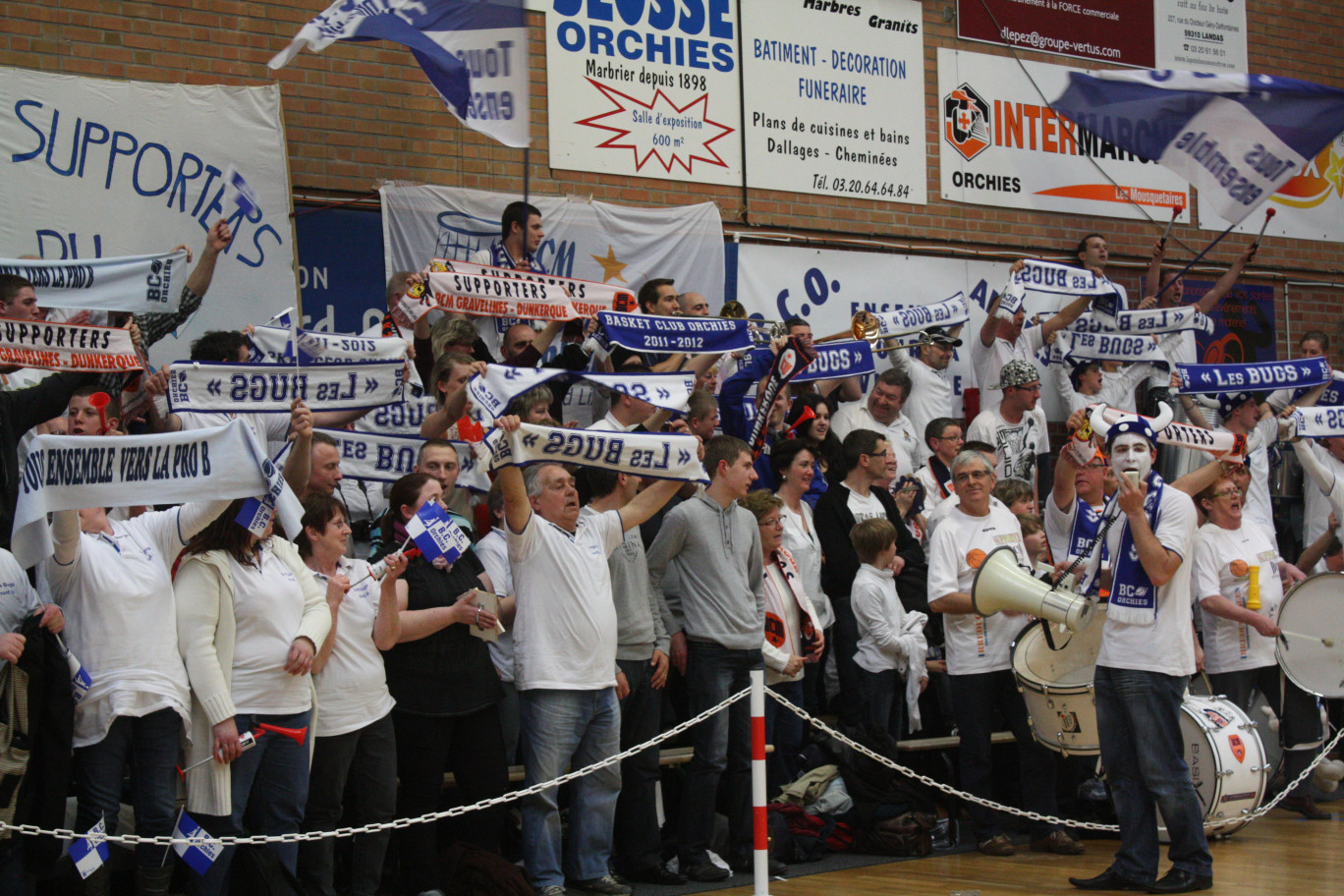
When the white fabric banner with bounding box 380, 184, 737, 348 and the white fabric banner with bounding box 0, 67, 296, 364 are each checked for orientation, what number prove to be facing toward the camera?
2

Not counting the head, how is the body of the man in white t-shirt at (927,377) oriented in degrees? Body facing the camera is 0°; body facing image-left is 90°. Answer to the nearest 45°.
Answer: approximately 315°

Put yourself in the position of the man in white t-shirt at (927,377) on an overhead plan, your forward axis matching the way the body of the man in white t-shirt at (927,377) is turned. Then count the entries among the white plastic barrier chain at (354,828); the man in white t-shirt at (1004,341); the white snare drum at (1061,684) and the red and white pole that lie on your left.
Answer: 1

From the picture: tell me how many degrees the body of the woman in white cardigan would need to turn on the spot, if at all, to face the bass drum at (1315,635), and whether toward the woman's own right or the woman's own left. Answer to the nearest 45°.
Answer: approximately 45° to the woman's own left

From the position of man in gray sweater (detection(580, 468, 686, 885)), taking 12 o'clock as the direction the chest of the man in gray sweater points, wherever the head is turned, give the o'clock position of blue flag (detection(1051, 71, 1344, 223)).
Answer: The blue flag is roughly at 9 o'clock from the man in gray sweater.

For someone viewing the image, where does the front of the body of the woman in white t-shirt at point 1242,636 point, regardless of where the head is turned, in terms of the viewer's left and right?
facing the viewer and to the right of the viewer

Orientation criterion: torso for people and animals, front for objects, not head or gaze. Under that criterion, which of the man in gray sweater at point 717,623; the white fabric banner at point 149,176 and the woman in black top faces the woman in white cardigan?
the white fabric banner

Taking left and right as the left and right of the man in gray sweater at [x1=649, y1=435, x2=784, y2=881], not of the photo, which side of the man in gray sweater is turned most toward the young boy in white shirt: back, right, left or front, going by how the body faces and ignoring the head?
left

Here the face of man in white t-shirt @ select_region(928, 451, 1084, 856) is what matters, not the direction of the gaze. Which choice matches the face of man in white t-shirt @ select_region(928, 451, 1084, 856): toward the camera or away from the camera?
toward the camera

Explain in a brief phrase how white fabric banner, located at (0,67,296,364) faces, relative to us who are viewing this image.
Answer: facing the viewer

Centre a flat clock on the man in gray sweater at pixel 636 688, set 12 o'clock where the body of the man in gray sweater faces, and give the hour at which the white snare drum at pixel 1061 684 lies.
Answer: The white snare drum is roughly at 10 o'clock from the man in gray sweater.

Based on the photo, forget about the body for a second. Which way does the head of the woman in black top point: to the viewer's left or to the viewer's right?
to the viewer's right

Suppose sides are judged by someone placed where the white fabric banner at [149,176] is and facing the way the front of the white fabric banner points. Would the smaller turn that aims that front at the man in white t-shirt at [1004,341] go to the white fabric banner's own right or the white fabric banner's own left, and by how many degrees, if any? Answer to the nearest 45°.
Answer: approximately 90° to the white fabric banner's own left
